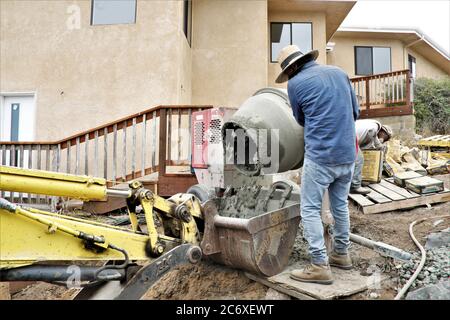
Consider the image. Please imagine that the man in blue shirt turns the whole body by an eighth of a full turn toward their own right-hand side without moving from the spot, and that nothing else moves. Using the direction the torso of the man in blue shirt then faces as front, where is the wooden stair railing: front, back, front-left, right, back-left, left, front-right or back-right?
front-left

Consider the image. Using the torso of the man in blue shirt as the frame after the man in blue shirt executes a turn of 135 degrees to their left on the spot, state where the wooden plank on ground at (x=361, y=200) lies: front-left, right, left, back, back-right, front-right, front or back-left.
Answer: back

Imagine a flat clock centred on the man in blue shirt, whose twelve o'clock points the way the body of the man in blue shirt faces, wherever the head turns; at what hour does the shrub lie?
The shrub is roughly at 2 o'clock from the man in blue shirt.

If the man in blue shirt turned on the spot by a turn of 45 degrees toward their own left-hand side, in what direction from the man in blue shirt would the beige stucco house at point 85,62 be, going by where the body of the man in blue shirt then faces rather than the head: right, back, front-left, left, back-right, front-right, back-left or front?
front-right

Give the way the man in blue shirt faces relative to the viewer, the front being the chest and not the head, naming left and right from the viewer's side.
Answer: facing away from the viewer and to the left of the viewer

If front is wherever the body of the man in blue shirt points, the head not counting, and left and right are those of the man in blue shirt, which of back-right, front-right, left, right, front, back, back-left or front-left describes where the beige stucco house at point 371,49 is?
front-right

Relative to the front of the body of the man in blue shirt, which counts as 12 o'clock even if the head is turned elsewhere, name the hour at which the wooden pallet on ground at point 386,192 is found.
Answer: The wooden pallet on ground is roughly at 2 o'clock from the man in blue shirt.

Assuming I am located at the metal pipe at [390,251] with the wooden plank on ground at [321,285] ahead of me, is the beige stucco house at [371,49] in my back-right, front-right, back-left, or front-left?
back-right

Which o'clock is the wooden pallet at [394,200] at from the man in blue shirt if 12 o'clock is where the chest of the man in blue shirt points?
The wooden pallet is roughly at 2 o'clock from the man in blue shirt.
